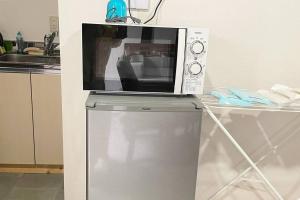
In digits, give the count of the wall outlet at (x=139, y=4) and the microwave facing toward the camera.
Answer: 2

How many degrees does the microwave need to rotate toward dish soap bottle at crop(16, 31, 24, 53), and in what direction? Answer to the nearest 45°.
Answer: approximately 135° to its right

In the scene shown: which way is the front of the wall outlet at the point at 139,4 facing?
toward the camera

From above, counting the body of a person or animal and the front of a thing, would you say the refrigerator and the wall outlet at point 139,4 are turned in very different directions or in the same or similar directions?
same or similar directions

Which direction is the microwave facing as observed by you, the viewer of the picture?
facing the viewer
